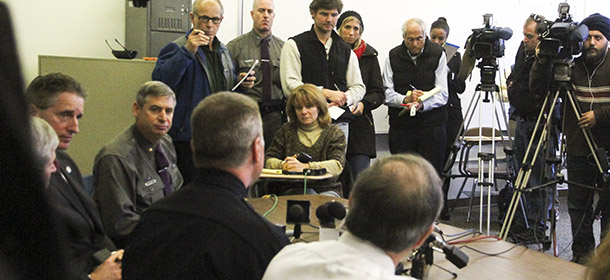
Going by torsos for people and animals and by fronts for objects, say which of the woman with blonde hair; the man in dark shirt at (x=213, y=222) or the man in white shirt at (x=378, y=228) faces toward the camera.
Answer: the woman with blonde hair

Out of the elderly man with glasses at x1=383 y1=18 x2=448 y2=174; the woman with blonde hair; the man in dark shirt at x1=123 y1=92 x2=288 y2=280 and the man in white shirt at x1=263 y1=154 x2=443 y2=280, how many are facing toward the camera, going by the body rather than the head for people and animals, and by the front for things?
2

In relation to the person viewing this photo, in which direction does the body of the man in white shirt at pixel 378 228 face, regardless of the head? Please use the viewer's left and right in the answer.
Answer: facing away from the viewer and to the right of the viewer

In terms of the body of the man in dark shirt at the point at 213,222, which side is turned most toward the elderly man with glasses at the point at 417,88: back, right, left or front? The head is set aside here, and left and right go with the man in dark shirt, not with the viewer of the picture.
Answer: front

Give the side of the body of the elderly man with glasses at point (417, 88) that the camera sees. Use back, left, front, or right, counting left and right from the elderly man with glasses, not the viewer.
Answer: front

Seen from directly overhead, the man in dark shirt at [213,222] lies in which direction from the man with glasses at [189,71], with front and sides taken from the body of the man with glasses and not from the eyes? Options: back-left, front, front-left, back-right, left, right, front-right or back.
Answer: front-right

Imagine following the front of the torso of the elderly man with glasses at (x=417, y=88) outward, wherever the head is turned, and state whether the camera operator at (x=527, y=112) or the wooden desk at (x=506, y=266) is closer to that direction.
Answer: the wooden desk

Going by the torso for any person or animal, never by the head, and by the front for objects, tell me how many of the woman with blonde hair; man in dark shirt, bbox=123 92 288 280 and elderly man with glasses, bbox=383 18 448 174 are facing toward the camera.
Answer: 2

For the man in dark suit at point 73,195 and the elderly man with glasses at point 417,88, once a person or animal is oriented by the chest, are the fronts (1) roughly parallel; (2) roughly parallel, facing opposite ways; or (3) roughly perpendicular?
roughly perpendicular

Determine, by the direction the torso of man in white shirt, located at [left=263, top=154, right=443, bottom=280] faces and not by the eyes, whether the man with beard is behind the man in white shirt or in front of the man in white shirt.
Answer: in front

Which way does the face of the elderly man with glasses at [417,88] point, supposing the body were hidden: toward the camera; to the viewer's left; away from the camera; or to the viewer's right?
toward the camera

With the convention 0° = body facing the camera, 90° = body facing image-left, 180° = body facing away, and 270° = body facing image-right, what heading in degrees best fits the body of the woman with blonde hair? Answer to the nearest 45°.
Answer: approximately 0°

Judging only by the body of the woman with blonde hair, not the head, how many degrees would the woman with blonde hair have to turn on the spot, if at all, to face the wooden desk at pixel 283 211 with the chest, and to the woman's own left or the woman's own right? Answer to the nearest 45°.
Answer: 0° — they already face it

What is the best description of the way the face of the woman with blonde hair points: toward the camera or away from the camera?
toward the camera
